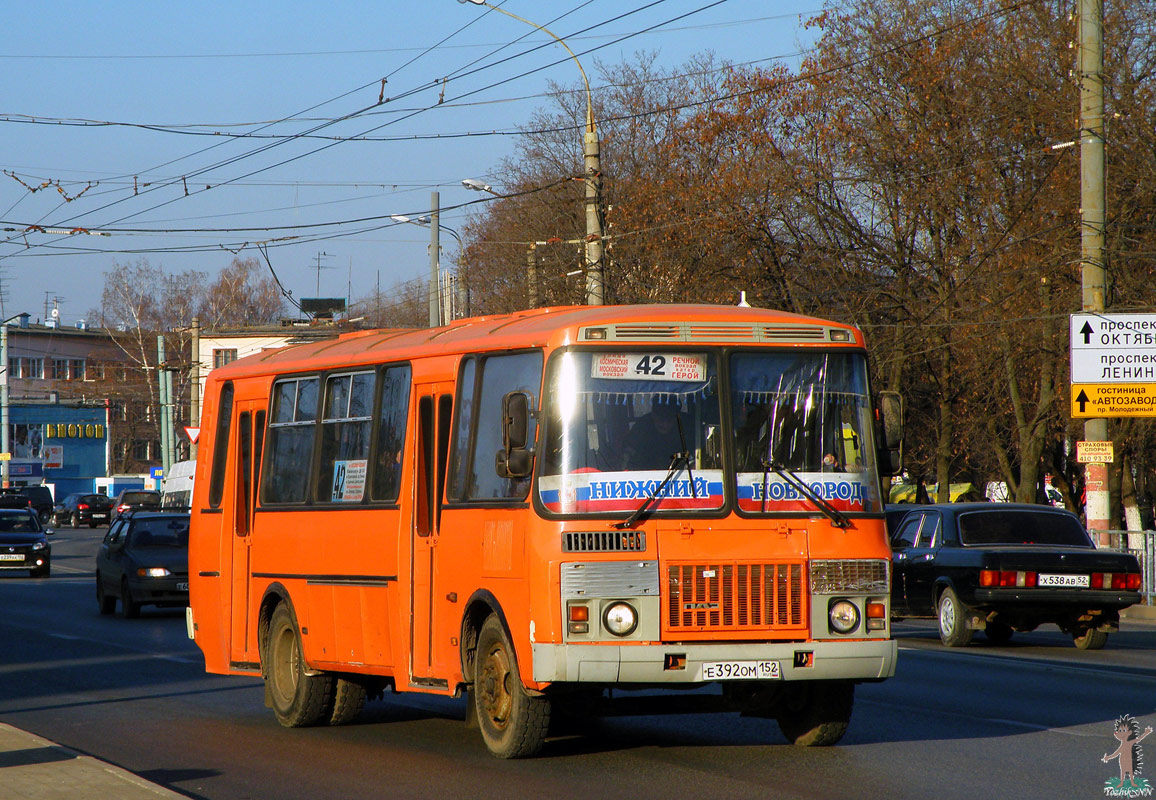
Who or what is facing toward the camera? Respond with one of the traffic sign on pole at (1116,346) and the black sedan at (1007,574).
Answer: the traffic sign on pole

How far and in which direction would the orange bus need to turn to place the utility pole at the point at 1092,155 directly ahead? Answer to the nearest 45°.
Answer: approximately 90° to its left

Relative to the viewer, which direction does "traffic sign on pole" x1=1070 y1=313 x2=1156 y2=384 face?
toward the camera

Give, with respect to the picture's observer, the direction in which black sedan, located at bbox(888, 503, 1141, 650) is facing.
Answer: facing away from the viewer and to the left of the viewer

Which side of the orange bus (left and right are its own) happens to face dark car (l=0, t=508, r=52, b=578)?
back

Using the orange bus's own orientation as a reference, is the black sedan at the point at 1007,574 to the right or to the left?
on its left

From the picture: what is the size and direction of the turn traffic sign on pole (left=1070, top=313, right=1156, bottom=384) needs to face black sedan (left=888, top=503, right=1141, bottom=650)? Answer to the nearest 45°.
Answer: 0° — it already faces it

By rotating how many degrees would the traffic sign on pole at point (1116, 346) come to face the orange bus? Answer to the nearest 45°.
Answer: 0° — it already faces it

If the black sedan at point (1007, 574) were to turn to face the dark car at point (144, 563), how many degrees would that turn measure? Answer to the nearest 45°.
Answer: approximately 45° to its left

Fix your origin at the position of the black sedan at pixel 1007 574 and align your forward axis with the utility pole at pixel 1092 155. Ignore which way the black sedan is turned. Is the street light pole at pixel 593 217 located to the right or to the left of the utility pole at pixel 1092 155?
left

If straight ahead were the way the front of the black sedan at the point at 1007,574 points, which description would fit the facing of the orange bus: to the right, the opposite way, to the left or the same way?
the opposite way

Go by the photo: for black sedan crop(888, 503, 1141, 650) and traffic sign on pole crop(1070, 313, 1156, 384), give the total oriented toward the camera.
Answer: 1

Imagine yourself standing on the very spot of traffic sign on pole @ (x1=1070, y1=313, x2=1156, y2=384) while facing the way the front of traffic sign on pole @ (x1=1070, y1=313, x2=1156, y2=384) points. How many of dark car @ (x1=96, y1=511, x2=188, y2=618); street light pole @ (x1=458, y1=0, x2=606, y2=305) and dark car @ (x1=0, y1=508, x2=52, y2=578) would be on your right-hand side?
3

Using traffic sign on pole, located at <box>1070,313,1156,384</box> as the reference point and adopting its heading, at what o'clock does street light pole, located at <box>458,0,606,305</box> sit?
The street light pole is roughly at 3 o'clock from the traffic sign on pole.

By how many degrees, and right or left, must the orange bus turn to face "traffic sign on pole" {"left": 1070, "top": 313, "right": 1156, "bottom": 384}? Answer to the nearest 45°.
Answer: approximately 90° to its left

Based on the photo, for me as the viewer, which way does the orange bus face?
facing the viewer and to the right of the viewer

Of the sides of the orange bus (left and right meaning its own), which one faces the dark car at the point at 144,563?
back
